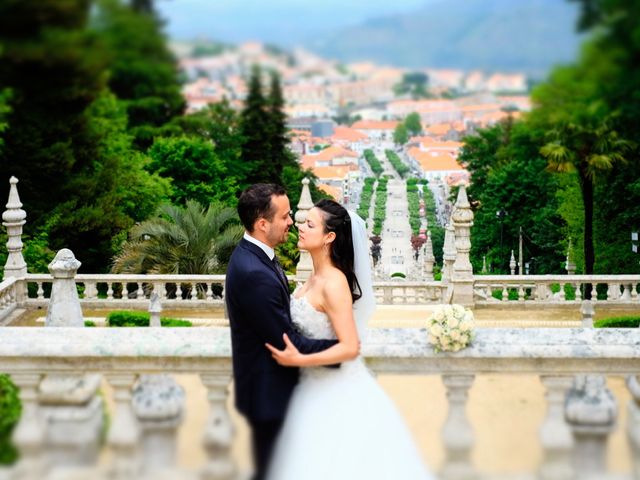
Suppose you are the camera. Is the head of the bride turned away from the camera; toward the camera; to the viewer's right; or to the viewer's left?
to the viewer's left

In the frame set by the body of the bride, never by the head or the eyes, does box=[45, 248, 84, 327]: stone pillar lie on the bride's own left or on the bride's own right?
on the bride's own right

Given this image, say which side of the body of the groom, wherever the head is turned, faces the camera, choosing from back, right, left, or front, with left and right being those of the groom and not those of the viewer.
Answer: right

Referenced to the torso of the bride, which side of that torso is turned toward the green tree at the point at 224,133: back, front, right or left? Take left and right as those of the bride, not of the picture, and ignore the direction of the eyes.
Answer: right

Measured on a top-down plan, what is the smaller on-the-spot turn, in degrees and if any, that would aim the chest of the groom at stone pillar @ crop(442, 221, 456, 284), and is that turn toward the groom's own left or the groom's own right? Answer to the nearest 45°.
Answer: approximately 90° to the groom's own left

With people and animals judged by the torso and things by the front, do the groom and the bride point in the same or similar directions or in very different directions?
very different directions

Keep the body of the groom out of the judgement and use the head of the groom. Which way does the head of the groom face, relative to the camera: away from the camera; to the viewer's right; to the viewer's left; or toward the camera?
to the viewer's right

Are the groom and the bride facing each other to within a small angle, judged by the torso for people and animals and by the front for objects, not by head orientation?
yes

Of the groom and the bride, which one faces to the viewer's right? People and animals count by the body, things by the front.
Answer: the groom

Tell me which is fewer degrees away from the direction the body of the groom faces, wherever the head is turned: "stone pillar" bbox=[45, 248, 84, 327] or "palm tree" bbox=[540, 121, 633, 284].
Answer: the palm tree

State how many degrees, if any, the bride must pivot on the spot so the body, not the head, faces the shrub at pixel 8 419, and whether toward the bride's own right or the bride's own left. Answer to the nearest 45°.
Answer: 0° — they already face it

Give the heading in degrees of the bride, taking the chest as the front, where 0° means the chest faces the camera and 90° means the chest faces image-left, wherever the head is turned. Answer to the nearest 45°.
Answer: approximately 90°

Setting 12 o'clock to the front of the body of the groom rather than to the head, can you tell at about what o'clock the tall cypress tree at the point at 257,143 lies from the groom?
The tall cypress tree is roughly at 9 o'clock from the groom.

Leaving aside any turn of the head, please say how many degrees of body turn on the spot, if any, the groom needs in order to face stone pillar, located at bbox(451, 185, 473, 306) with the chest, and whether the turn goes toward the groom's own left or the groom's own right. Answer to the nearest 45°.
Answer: approximately 90° to the groom's own left

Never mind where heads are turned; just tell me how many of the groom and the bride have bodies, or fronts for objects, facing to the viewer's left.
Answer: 1
